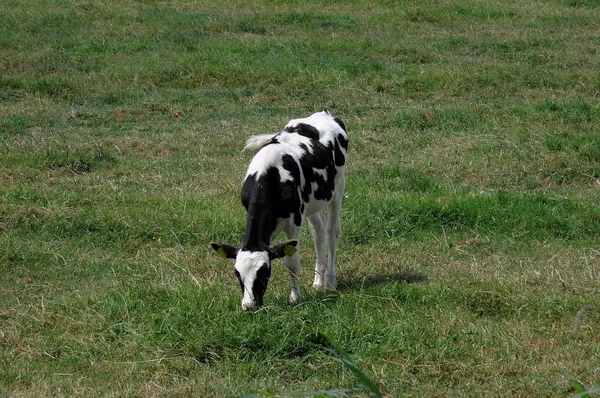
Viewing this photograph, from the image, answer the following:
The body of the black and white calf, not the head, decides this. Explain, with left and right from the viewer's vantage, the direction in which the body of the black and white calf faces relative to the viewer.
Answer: facing the viewer and to the left of the viewer
